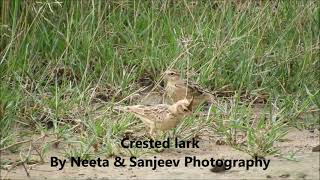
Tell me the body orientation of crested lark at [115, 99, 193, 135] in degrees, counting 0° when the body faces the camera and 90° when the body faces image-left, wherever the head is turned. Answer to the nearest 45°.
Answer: approximately 270°

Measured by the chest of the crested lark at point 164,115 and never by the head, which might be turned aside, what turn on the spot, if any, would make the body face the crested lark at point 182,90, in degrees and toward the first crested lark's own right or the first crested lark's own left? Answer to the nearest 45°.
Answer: approximately 90° to the first crested lark's own left
